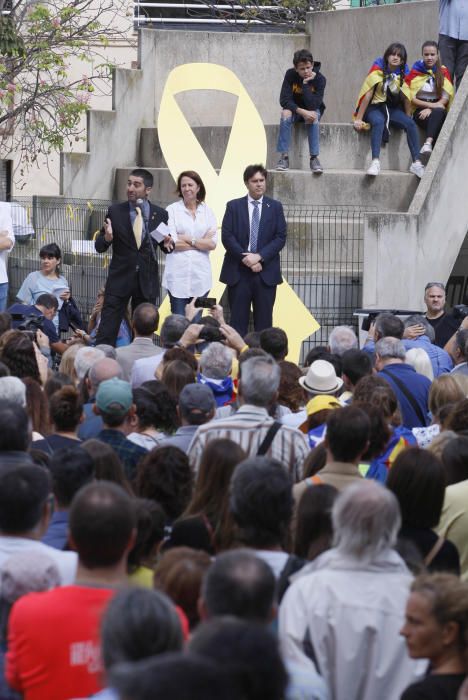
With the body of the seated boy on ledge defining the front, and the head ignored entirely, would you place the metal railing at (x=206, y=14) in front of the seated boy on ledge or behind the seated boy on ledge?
behind

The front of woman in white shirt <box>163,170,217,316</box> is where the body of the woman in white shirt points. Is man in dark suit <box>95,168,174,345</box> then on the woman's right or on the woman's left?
on the woman's right

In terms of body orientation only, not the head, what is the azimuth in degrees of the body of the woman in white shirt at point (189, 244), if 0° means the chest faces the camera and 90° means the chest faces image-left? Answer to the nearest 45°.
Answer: approximately 0°

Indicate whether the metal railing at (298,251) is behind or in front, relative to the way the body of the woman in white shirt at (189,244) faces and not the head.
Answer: behind

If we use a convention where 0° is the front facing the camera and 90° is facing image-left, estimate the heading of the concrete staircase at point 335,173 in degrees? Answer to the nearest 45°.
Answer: approximately 0°
